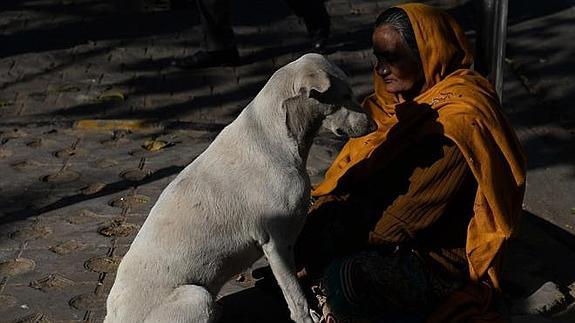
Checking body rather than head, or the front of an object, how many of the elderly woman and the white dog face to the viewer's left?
1

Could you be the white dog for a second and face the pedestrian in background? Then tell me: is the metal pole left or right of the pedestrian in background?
right

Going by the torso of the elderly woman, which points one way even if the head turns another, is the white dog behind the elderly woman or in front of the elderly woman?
in front

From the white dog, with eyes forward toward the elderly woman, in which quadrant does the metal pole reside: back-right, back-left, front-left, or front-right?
front-left

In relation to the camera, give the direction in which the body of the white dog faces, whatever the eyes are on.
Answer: to the viewer's right

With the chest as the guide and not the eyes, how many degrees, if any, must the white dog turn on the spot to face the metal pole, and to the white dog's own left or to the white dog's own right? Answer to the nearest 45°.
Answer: approximately 45° to the white dog's own left

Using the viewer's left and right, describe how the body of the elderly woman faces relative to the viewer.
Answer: facing to the left of the viewer

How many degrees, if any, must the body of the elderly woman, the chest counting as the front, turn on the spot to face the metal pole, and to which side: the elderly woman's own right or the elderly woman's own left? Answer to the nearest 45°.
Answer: approximately 90° to the elderly woman's own right
